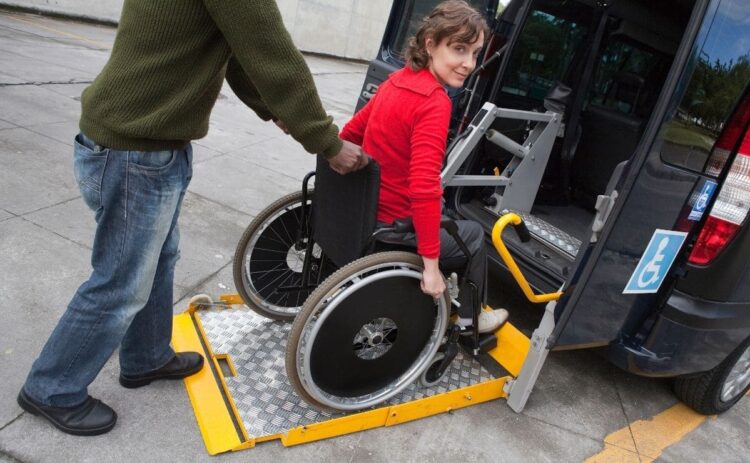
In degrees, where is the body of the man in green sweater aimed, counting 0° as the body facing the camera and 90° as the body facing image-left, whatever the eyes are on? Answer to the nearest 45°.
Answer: approximately 270°

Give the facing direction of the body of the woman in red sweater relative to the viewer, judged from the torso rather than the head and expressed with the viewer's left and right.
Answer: facing away from the viewer and to the right of the viewer

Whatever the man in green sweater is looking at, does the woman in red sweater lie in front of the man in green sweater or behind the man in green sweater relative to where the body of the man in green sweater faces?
in front

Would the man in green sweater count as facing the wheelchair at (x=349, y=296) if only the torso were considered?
yes

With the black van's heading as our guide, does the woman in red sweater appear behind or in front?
behind

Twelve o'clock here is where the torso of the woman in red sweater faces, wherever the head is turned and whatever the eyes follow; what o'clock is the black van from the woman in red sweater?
The black van is roughly at 1 o'clock from the woman in red sweater.

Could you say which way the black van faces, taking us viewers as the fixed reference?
facing away from the viewer and to the right of the viewer

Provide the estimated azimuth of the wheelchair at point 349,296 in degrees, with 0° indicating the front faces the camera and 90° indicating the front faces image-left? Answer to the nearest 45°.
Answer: approximately 225°
